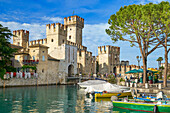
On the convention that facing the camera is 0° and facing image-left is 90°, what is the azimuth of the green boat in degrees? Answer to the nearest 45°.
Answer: approximately 90°

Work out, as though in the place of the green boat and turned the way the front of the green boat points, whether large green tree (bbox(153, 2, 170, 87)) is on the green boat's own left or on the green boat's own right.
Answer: on the green boat's own right
